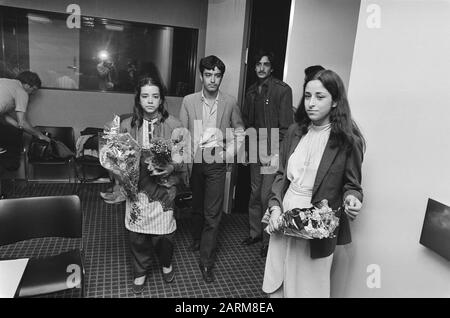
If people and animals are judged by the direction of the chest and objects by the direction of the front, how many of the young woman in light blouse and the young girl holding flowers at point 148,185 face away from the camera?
0

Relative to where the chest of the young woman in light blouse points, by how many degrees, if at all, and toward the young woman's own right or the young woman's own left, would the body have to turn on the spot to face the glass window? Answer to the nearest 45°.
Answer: approximately 90° to the young woman's own right

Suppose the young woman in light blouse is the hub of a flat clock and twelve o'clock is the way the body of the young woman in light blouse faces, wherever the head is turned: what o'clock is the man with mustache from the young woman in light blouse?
The man with mustache is roughly at 4 o'clock from the young woman in light blouse.

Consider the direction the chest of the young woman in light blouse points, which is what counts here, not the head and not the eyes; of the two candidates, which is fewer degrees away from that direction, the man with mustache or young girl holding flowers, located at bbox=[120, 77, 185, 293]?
the young girl holding flowers

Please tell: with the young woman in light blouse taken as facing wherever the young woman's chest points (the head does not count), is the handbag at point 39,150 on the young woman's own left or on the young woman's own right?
on the young woman's own right

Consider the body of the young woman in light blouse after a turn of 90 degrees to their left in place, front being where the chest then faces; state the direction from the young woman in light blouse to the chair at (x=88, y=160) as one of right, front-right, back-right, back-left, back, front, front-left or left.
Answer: back

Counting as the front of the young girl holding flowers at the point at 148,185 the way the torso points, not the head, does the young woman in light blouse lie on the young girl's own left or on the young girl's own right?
on the young girl's own left

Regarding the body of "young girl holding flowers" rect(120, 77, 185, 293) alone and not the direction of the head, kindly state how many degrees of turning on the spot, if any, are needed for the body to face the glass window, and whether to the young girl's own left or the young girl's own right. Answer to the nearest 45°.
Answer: approximately 180°

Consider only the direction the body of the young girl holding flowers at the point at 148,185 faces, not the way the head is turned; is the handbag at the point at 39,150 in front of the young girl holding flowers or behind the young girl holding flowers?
behind

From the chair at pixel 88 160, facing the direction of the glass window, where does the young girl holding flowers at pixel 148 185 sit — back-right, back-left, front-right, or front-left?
back-right

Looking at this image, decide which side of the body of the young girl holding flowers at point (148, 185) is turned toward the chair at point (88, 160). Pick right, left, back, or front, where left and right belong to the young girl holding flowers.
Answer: back
